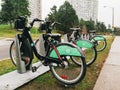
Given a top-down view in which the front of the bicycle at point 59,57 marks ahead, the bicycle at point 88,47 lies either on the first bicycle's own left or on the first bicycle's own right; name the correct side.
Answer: on the first bicycle's own right

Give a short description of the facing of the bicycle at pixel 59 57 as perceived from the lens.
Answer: facing away from the viewer and to the left of the viewer
